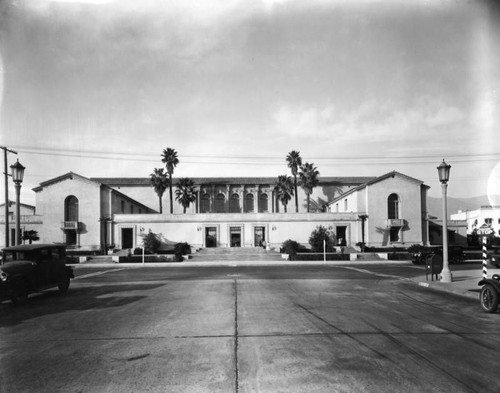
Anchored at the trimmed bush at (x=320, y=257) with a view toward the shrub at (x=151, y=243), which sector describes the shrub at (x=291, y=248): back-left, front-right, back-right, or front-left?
front-right

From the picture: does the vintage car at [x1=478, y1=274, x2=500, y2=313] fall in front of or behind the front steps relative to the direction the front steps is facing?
in front

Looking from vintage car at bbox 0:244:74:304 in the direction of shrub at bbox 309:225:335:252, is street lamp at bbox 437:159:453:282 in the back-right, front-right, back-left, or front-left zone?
front-right

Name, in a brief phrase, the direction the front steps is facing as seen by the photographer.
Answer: facing the viewer

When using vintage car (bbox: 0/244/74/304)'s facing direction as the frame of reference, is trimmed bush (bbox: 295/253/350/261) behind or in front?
behind

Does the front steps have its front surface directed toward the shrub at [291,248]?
no

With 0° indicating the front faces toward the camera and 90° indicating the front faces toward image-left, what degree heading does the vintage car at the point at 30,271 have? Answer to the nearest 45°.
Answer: approximately 45°

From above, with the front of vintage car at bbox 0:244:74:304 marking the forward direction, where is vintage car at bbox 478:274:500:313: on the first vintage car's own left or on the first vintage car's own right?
on the first vintage car's own left

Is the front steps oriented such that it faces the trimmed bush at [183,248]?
no

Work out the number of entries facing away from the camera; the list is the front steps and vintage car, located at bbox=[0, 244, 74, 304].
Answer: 0

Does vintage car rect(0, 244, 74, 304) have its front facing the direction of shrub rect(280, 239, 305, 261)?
no

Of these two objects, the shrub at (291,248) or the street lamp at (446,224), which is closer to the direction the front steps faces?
the street lamp

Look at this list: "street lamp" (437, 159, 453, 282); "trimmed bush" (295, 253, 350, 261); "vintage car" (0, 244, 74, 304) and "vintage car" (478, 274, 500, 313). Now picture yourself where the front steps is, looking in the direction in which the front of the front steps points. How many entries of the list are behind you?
0

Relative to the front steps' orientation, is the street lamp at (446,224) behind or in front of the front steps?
in front
